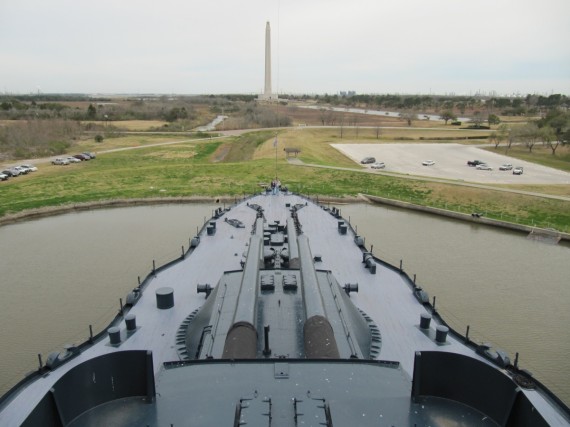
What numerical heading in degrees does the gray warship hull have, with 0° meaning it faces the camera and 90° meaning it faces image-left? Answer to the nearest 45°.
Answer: approximately 180°
